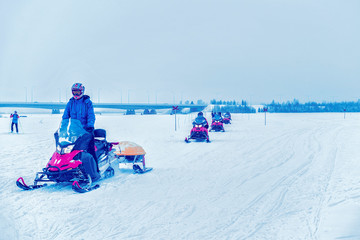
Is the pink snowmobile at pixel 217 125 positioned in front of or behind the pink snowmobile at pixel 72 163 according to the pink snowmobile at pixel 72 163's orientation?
behind

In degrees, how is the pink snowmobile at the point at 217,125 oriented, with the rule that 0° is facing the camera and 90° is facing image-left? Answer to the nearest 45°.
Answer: approximately 0°

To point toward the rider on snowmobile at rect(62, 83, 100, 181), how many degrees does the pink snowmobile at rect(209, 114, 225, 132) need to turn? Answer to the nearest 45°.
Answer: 0° — it already faces them

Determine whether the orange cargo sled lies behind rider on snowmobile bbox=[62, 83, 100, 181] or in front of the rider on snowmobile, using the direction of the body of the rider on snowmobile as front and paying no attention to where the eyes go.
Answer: behind

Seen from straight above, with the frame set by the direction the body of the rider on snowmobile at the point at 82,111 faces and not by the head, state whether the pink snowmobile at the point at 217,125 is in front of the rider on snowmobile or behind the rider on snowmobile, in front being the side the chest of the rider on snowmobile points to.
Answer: behind

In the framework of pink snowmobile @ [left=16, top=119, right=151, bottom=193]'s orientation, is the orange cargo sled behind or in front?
behind
